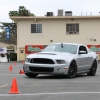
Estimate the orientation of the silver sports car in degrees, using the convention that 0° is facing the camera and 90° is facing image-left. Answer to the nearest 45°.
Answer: approximately 45°
